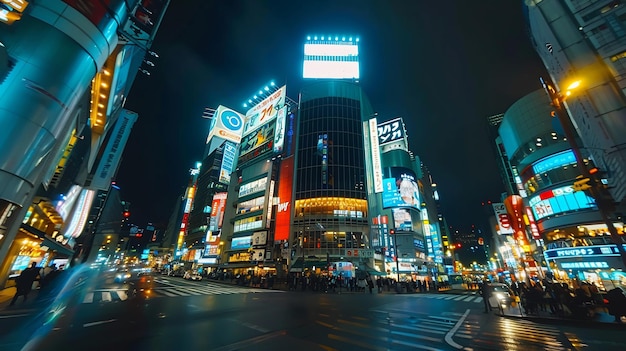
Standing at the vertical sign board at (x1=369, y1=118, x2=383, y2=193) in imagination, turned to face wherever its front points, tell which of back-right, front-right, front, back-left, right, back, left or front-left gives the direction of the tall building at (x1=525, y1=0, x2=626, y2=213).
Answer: front-left

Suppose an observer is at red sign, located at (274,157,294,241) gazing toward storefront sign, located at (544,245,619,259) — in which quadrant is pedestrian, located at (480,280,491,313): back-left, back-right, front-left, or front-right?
front-right

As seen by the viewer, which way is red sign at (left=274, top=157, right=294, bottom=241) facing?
toward the camera

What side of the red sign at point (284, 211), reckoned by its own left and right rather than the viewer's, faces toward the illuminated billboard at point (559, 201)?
left

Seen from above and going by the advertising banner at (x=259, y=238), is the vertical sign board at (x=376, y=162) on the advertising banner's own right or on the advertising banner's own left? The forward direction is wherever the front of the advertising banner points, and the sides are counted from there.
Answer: on the advertising banner's own left

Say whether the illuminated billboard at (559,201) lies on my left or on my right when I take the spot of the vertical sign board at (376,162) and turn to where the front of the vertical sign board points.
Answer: on my left

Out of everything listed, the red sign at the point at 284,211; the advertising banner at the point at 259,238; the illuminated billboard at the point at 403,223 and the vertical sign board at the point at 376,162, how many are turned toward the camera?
4

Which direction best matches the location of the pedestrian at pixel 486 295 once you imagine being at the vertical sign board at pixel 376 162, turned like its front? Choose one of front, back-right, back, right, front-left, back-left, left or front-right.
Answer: front

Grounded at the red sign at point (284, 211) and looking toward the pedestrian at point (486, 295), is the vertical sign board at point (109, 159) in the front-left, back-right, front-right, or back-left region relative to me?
front-right

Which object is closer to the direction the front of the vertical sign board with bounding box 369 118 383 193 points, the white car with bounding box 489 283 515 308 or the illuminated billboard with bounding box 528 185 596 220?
the white car

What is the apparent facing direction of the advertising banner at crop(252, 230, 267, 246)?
toward the camera

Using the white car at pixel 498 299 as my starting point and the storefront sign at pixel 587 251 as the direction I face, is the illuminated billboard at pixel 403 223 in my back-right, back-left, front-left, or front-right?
front-left

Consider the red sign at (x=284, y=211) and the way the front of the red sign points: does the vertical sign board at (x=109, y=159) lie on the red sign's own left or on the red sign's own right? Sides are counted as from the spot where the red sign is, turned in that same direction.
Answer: on the red sign's own right

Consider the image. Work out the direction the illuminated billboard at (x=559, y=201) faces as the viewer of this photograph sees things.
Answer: facing the viewer and to the left of the viewer

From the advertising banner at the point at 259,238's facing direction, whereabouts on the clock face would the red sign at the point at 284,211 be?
The red sign is roughly at 10 o'clock from the advertising banner.

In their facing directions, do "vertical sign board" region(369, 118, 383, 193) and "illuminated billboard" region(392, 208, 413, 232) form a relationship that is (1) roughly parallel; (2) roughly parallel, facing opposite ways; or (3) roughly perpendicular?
roughly parallel

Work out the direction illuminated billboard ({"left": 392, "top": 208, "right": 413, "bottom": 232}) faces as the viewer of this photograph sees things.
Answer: facing the viewer

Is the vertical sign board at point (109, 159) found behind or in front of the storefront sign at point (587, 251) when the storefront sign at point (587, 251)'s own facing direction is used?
in front

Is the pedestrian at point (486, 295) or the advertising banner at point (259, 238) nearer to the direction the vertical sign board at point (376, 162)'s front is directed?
the pedestrian
